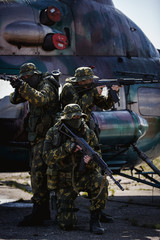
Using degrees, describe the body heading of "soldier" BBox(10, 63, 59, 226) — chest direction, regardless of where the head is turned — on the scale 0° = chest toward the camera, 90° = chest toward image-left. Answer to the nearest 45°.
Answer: approximately 45°

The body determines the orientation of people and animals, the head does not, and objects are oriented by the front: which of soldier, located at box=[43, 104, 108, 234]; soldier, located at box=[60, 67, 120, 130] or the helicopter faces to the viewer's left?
the helicopter

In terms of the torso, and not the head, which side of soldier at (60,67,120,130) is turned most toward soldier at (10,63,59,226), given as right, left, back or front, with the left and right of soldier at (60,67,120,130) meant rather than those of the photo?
right

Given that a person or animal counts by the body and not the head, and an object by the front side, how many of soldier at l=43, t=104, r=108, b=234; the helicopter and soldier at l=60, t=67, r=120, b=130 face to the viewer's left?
1

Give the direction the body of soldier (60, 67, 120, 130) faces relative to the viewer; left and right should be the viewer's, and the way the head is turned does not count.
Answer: facing the viewer and to the right of the viewer

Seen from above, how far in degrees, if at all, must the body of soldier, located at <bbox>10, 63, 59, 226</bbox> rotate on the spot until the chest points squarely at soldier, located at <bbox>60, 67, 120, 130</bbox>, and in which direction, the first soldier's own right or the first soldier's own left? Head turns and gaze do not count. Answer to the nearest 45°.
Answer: approximately 135° to the first soldier's own left

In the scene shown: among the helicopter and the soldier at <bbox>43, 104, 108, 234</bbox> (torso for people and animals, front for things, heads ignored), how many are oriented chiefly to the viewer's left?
1

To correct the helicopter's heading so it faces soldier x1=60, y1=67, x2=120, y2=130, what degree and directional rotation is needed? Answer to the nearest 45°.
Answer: approximately 90° to its left

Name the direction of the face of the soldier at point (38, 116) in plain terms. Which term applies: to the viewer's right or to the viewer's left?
to the viewer's left

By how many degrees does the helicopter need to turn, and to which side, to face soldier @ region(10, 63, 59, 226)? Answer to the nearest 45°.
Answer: approximately 45° to its left

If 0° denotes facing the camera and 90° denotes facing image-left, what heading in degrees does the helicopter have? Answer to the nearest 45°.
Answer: approximately 90°

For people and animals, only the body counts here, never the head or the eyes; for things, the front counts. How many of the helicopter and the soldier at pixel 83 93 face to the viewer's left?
1
